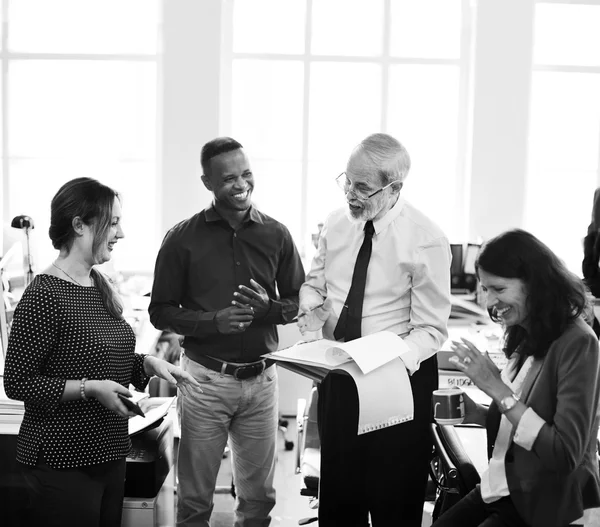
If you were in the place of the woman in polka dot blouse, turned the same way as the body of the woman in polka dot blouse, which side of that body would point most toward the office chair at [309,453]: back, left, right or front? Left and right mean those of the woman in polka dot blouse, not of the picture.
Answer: left

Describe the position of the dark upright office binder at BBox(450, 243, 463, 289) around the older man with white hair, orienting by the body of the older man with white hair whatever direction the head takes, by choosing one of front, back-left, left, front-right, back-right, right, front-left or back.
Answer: back-right

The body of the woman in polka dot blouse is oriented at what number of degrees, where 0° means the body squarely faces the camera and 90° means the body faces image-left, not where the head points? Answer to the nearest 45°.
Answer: approximately 315°

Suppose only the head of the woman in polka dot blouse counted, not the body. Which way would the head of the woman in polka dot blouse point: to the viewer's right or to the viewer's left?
to the viewer's right

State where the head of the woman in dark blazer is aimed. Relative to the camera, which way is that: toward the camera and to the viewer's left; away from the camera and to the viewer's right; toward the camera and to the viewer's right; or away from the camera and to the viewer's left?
toward the camera and to the viewer's left

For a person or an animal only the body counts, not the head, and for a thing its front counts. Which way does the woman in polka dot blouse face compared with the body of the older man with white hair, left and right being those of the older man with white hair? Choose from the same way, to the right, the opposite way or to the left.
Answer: to the left

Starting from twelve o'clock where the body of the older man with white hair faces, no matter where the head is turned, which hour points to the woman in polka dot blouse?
The woman in polka dot blouse is roughly at 1 o'clock from the older man with white hair.

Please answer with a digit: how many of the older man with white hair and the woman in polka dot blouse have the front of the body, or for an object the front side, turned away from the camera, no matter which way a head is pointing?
0

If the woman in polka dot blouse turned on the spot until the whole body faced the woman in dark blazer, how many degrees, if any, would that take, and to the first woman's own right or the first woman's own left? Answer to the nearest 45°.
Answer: approximately 45° to the first woman's own left

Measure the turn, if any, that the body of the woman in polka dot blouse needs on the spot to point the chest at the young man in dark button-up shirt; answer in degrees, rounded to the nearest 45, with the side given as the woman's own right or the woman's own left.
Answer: approximately 90° to the woman's own left

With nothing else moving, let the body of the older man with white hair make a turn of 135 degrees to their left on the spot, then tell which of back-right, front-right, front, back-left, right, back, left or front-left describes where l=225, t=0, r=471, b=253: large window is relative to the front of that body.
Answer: left

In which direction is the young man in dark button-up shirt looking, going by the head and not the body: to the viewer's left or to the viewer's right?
to the viewer's right

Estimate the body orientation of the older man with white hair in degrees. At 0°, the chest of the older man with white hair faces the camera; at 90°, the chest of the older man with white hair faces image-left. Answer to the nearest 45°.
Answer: approximately 45°
